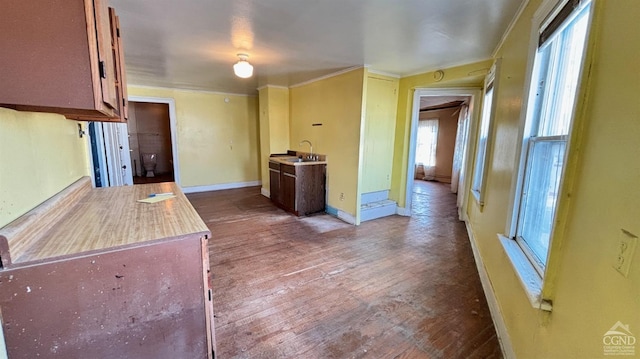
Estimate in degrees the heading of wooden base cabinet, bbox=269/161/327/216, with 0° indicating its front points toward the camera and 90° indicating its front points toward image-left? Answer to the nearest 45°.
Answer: approximately 45°

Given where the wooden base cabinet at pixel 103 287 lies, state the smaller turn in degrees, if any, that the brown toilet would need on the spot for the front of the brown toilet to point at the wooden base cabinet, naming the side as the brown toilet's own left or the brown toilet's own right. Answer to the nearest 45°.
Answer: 0° — it already faces it

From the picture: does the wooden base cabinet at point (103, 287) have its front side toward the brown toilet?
no

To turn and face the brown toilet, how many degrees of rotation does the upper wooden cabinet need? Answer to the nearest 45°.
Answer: approximately 90° to its left

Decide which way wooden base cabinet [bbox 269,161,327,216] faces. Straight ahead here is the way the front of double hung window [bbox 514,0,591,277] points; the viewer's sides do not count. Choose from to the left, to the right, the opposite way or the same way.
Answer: to the left

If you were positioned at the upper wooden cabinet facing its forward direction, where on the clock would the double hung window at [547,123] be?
The double hung window is roughly at 1 o'clock from the upper wooden cabinet.

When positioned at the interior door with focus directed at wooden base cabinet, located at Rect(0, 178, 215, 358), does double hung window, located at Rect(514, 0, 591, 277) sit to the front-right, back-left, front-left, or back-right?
front-left

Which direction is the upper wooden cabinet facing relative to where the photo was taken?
to the viewer's right

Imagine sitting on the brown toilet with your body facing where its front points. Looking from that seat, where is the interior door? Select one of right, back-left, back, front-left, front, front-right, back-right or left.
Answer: front

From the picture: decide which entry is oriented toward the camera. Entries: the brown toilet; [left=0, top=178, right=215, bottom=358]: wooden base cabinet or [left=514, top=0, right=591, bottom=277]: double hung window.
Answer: the brown toilet

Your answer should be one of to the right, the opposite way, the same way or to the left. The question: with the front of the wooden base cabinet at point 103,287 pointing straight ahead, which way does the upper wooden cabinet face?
the same way

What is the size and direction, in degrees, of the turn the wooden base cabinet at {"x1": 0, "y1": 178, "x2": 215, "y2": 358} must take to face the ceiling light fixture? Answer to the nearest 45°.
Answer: approximately 45° to its left

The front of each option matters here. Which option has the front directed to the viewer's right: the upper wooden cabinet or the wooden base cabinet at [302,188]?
the upper wooden cabinet

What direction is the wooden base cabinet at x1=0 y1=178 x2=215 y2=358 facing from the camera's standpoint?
to the viewer's right

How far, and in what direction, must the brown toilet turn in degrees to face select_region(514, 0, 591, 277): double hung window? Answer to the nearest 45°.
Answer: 0° — it already faces it

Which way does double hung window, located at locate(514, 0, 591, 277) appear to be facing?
to the viewer's left

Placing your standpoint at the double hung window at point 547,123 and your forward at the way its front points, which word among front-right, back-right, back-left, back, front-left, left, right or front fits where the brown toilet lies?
front

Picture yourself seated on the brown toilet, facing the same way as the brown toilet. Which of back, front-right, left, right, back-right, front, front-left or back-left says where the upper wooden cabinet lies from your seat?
front

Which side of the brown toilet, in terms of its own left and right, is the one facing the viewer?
front
